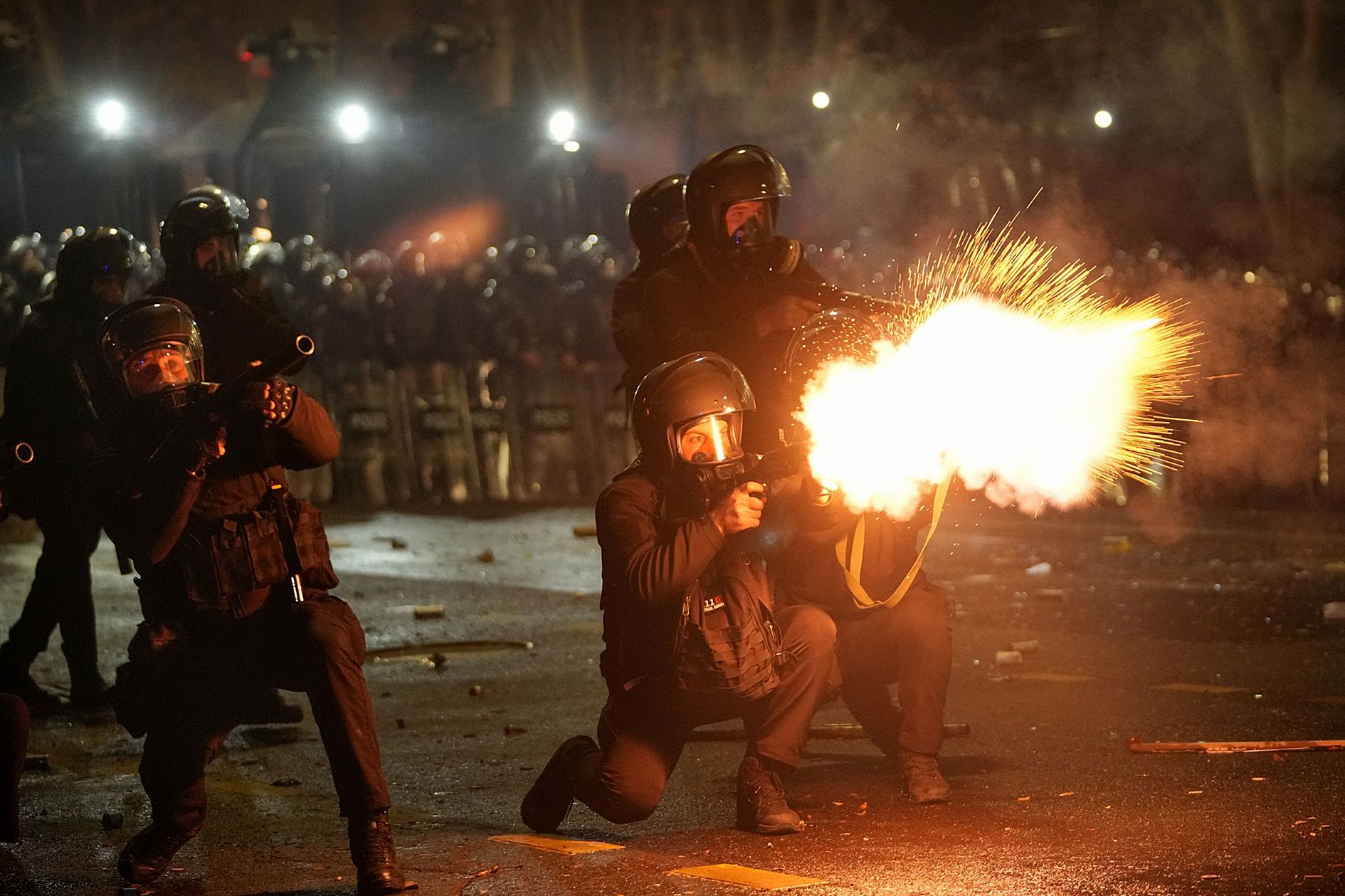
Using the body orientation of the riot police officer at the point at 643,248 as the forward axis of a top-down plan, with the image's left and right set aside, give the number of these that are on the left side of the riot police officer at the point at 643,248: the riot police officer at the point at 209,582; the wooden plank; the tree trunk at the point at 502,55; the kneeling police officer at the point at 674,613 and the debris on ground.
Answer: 1

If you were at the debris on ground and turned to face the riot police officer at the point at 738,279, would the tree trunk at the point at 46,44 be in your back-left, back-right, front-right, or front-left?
front-left

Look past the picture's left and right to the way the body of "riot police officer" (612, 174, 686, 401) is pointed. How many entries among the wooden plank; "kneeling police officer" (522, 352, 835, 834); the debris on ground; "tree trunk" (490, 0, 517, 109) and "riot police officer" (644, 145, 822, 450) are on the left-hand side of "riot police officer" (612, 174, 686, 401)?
1

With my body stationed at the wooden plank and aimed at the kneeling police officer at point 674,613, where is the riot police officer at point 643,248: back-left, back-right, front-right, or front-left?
front-right

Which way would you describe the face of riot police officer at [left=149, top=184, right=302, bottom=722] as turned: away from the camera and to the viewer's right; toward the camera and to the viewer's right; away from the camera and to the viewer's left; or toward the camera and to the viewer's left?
toward the camera and to the viewer's right

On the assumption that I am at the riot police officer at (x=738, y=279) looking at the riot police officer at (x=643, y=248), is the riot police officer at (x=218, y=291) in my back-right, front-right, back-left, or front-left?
front-left

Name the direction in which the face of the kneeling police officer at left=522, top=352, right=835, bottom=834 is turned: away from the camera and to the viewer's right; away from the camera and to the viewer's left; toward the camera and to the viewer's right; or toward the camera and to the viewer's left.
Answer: toward the camera and to the viewer's right

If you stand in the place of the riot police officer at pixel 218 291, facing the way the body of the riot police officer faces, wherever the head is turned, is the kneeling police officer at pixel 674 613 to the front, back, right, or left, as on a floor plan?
front

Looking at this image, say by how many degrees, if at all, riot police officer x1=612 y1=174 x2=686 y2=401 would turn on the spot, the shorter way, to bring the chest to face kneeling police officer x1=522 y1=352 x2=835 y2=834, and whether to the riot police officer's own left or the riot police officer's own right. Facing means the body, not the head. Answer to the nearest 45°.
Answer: approximately 90° to the riot police officer's own right

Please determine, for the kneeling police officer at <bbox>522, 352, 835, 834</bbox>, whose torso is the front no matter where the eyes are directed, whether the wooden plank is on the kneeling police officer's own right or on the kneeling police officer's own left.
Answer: on the kneeling police officer's own left

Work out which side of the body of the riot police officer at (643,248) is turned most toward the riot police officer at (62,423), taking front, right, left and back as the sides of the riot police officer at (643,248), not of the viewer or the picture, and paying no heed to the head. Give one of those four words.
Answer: back

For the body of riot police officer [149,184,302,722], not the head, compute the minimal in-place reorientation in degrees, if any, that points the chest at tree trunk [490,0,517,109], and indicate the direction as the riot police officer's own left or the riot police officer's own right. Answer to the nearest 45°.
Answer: approximately 135° to the riot police officer's own left

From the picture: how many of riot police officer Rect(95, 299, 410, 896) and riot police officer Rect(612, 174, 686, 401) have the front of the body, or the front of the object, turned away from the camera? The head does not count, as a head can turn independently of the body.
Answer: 0

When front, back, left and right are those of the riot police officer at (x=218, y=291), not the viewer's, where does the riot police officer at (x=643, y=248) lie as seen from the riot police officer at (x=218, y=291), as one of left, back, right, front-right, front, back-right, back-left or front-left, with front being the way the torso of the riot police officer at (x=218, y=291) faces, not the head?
front-left
